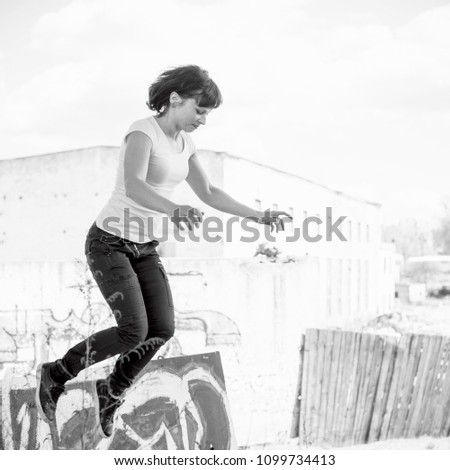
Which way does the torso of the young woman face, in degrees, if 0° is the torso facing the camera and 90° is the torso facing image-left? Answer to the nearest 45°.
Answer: approximately 315°

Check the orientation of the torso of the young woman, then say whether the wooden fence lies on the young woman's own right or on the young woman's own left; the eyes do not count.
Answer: on the young woman's own left

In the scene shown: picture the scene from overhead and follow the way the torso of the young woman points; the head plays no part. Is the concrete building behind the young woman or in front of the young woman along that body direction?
behind
